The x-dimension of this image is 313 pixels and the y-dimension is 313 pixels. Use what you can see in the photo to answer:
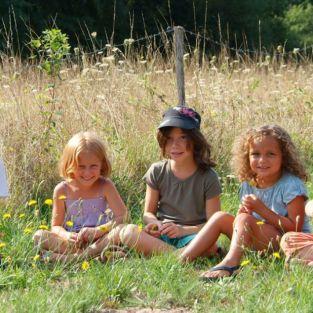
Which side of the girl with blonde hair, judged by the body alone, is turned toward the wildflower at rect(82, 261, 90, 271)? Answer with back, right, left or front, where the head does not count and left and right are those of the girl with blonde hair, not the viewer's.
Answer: front

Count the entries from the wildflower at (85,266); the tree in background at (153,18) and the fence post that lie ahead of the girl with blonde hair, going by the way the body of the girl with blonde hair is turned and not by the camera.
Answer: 1

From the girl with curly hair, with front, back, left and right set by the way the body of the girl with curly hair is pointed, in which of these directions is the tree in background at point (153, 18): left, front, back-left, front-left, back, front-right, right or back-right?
back-right

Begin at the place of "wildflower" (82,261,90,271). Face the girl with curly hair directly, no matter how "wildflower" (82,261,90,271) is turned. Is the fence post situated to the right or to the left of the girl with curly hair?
left

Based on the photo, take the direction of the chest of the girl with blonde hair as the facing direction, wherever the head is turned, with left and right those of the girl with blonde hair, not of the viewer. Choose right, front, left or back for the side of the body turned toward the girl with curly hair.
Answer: left

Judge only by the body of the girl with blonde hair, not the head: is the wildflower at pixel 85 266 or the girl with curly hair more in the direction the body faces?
the wildflower

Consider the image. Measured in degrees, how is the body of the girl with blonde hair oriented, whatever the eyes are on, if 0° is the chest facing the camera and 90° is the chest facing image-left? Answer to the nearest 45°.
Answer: approximately 0°

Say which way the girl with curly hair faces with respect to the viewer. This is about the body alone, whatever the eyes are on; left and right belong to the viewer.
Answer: facing the viewer and to the left of the viewer

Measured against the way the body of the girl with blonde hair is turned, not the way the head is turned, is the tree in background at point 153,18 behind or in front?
behind

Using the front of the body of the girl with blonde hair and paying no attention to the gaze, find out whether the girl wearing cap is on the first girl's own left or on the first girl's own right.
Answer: on the first girl's own left

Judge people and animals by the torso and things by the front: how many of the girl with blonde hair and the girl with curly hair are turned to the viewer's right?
0

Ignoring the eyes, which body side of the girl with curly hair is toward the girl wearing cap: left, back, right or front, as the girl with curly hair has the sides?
right
